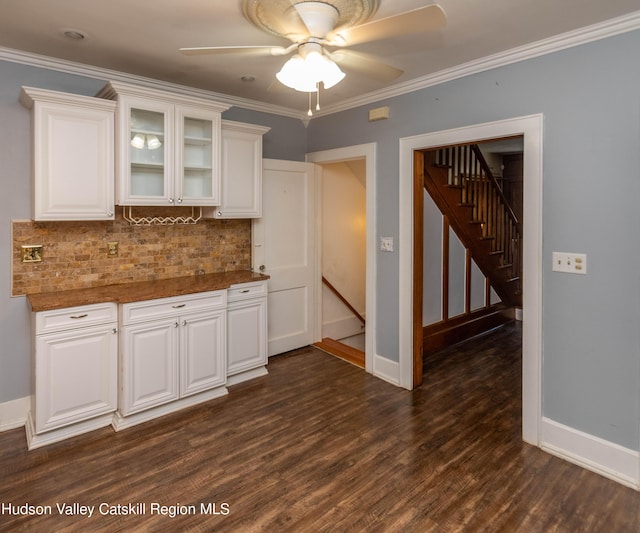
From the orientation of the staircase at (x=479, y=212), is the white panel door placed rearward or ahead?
rearward

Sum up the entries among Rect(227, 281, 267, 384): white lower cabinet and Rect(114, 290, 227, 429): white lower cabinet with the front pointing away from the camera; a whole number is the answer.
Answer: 0

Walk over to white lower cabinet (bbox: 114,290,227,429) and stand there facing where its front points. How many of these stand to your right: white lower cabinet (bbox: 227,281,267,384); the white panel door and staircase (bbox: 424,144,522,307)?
0

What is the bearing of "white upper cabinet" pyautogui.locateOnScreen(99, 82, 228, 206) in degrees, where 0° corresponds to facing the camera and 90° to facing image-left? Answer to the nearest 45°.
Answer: approximately 315°

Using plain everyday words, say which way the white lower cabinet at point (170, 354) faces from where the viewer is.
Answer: facing the viewer and to the right of the viewer

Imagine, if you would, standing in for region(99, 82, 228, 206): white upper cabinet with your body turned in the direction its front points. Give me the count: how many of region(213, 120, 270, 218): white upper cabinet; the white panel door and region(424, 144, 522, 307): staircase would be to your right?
0

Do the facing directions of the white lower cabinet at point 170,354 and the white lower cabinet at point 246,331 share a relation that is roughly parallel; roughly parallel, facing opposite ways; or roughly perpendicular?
roughly parallel

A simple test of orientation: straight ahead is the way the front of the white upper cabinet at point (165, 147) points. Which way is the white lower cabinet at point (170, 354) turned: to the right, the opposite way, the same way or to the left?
the same way

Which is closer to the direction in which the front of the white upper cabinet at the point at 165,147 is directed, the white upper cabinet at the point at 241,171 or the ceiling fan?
the ceiling fan

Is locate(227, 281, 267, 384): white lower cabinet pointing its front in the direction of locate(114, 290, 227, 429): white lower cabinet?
no

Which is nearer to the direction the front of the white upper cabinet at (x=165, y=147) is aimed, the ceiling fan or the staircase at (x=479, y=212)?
the ceiling fan

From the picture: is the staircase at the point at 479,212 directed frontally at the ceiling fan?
no

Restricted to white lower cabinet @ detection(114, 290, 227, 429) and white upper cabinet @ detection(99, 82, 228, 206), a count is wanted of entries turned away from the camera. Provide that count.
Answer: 0

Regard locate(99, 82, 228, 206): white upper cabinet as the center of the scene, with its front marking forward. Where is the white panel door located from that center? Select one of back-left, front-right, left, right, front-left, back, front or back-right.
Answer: left

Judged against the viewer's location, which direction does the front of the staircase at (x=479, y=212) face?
facing away from the viewer and to the right of the viewer

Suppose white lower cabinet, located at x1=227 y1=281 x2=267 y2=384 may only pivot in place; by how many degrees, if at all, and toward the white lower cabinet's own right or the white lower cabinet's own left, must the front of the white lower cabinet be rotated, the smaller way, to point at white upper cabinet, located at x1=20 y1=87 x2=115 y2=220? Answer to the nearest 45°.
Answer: approximately 90° to the white lower cabinet's own right
